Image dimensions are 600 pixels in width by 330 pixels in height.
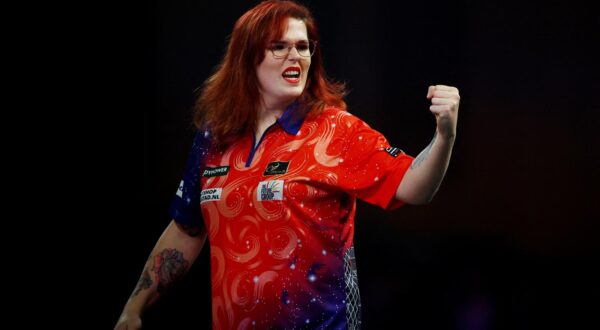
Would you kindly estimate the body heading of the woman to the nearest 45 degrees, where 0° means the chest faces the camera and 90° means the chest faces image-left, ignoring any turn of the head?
approximately 45°
